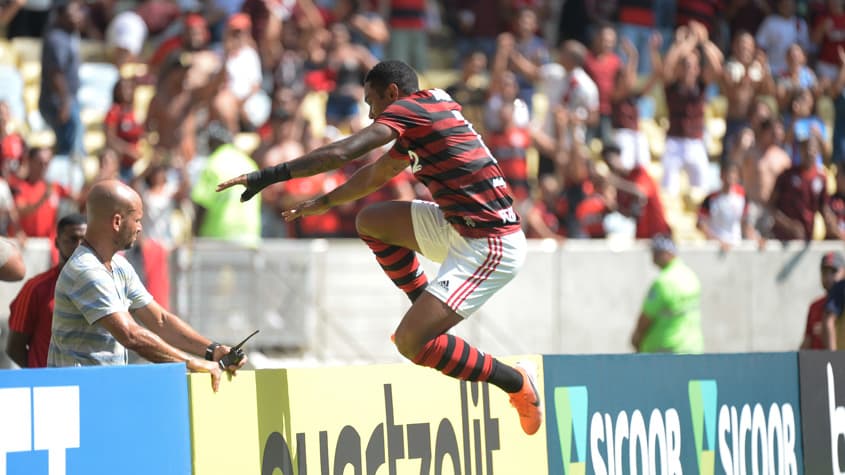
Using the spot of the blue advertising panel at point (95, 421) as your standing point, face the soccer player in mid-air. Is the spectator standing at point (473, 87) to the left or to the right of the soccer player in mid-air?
left

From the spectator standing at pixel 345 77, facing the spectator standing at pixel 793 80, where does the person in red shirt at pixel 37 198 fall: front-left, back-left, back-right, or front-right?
back-right

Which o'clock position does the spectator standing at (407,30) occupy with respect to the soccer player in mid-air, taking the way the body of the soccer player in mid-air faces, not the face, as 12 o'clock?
The spectator standing is roughly at 3 o'clock from the soccer player in mid-air.

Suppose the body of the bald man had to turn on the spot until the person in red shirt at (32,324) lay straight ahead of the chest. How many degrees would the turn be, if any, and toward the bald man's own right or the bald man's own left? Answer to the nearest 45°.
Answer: approximately 90° to the bald man's own left

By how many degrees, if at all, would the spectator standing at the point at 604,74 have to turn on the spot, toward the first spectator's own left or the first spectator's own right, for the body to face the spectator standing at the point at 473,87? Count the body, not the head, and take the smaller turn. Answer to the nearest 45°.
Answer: approximately 45° to the first spectator's own right

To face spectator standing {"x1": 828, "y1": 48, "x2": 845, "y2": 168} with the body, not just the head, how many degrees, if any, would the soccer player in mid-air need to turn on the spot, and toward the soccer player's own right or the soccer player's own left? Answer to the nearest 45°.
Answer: approximately 135° to the soccer player's own right

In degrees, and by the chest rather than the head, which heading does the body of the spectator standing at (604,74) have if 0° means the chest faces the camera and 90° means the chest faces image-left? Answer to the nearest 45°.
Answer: approximately 0°

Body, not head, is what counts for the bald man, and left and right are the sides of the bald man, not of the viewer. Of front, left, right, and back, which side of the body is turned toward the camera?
right
